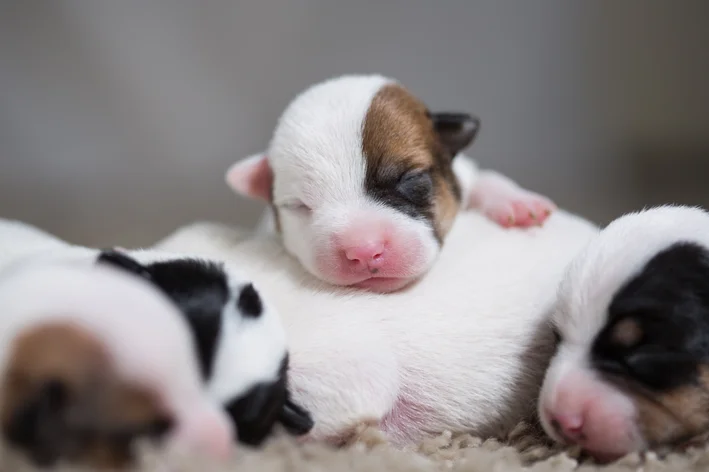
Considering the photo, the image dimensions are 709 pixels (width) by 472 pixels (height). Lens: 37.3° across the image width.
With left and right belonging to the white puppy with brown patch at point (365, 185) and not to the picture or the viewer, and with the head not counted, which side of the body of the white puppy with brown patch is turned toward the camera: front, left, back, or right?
front

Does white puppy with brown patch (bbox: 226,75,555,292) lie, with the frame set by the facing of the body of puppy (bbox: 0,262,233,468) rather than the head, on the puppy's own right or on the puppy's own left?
on the puppy's own left

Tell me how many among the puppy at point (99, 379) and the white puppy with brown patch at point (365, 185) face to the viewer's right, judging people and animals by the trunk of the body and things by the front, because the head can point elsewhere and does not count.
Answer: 1

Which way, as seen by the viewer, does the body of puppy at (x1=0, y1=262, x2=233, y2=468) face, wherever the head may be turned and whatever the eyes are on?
to the viewer's right

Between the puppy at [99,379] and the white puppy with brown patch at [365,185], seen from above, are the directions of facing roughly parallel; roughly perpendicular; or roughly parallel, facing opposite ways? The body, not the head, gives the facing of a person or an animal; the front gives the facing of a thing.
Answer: roughly perpendicular
